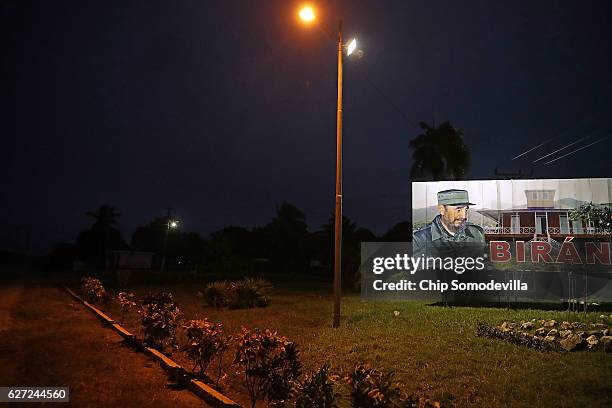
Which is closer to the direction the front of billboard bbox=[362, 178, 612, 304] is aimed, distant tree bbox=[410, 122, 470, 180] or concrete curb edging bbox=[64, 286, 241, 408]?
the concrete curb edging

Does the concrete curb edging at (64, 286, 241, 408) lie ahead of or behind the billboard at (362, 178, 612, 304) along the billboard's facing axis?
ahead

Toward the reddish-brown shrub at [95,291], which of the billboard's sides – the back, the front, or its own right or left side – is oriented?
right

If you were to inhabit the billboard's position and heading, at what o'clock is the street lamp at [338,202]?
The street lamp is roughly at 1 o'clock from the billboard.

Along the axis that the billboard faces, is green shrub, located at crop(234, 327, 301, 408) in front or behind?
in front

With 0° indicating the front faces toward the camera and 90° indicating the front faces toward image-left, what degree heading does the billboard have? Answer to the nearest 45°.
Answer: approximately 0°

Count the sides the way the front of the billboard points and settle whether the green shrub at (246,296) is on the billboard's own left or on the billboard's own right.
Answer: on the billboard's own right

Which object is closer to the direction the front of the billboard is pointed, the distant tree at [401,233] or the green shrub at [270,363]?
the green shrub
